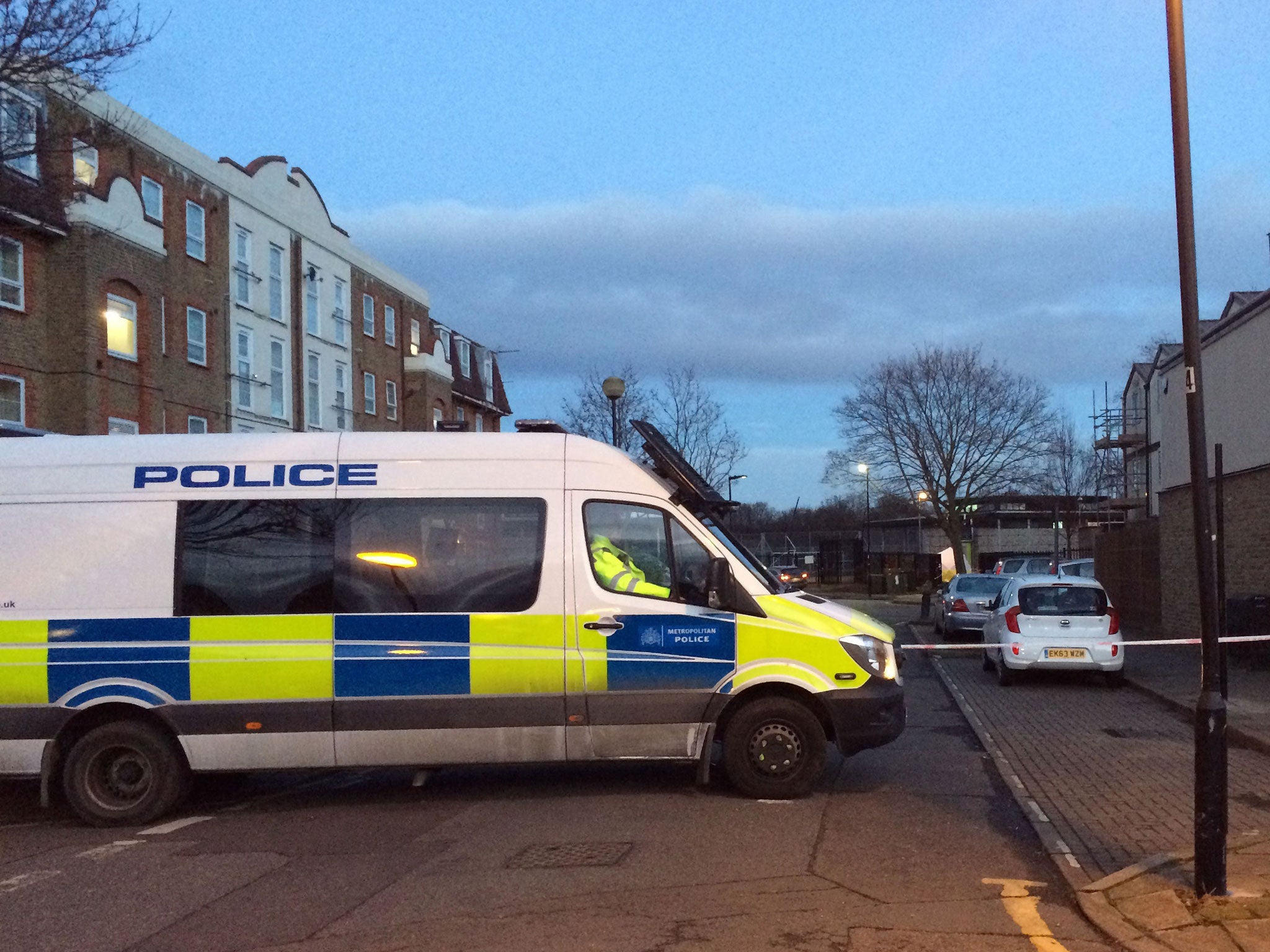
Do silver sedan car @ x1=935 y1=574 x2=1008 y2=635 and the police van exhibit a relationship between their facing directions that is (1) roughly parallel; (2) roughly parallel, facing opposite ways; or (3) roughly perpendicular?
roughly perpendicular

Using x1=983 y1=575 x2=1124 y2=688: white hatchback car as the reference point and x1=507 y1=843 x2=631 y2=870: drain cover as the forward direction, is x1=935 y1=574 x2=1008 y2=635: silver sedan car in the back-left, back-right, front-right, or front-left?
back-right

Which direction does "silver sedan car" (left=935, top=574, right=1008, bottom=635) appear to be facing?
away from the camera

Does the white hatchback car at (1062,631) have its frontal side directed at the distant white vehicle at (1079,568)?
yes

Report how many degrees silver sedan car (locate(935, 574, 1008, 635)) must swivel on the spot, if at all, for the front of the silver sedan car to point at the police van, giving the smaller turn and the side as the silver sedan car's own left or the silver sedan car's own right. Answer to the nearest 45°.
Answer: approximately 180°

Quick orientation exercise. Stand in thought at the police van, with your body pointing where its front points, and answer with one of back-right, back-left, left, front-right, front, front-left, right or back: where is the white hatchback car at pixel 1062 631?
front-left

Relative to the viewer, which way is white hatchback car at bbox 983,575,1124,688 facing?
away from the camera

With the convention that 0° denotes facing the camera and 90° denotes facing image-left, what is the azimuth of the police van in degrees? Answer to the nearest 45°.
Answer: approximately 270°

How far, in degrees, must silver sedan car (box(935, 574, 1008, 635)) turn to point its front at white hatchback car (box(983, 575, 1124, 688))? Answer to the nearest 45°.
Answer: approximately 180°

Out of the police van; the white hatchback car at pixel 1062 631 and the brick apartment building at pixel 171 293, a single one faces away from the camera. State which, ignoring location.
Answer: the white hatchback car

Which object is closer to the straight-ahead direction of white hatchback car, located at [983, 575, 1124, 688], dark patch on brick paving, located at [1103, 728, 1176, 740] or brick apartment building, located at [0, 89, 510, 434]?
the brick apartment building

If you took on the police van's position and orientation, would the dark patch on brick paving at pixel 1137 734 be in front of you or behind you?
in front

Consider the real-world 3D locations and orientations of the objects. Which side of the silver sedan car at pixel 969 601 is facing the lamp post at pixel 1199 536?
back

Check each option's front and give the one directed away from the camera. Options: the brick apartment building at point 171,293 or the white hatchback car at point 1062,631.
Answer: the white hatchback car
